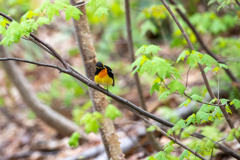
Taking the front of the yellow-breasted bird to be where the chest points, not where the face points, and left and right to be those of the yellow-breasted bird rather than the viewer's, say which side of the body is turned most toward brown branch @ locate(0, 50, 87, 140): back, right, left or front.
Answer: right

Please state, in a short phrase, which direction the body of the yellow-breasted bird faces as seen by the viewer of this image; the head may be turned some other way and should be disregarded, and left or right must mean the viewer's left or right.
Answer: facing the viewer and to the left of the viewer
